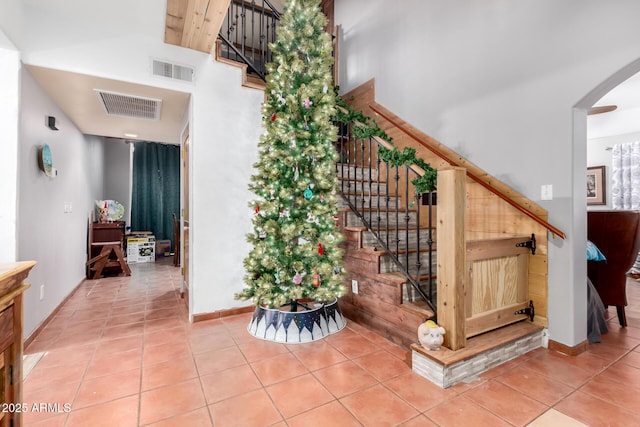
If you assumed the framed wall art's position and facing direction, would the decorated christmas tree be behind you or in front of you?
in front

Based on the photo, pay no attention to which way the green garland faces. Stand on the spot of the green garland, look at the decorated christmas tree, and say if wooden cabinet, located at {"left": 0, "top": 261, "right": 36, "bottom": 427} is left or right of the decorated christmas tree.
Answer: left

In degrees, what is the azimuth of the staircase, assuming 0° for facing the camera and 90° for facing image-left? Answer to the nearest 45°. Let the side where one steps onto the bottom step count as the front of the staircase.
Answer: approximately 315°

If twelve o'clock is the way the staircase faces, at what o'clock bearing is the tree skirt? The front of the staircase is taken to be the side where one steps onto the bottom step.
The tree skirt is roughly at 4 o'clock from the staircase.

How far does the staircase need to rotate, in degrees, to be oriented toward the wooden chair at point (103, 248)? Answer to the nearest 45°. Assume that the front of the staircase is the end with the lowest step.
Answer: approximately 135° to its right

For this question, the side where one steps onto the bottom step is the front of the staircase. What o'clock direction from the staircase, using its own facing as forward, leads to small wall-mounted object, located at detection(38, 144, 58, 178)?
The small wall-mounted object is roughly at 4 o'clock from the staircase.

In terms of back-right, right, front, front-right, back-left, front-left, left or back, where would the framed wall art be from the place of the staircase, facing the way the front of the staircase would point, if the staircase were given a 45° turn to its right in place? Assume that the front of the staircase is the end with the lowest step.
back-left

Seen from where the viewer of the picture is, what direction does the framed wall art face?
facing the viewer

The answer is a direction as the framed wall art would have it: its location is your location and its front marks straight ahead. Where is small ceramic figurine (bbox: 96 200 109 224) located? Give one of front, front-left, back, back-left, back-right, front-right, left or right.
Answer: front-right

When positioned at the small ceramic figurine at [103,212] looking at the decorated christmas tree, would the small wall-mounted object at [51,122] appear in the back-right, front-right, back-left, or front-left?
front-right

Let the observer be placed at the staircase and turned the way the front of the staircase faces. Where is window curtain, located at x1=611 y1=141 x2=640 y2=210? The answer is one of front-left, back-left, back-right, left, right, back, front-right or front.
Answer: left

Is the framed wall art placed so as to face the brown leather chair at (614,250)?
yes
